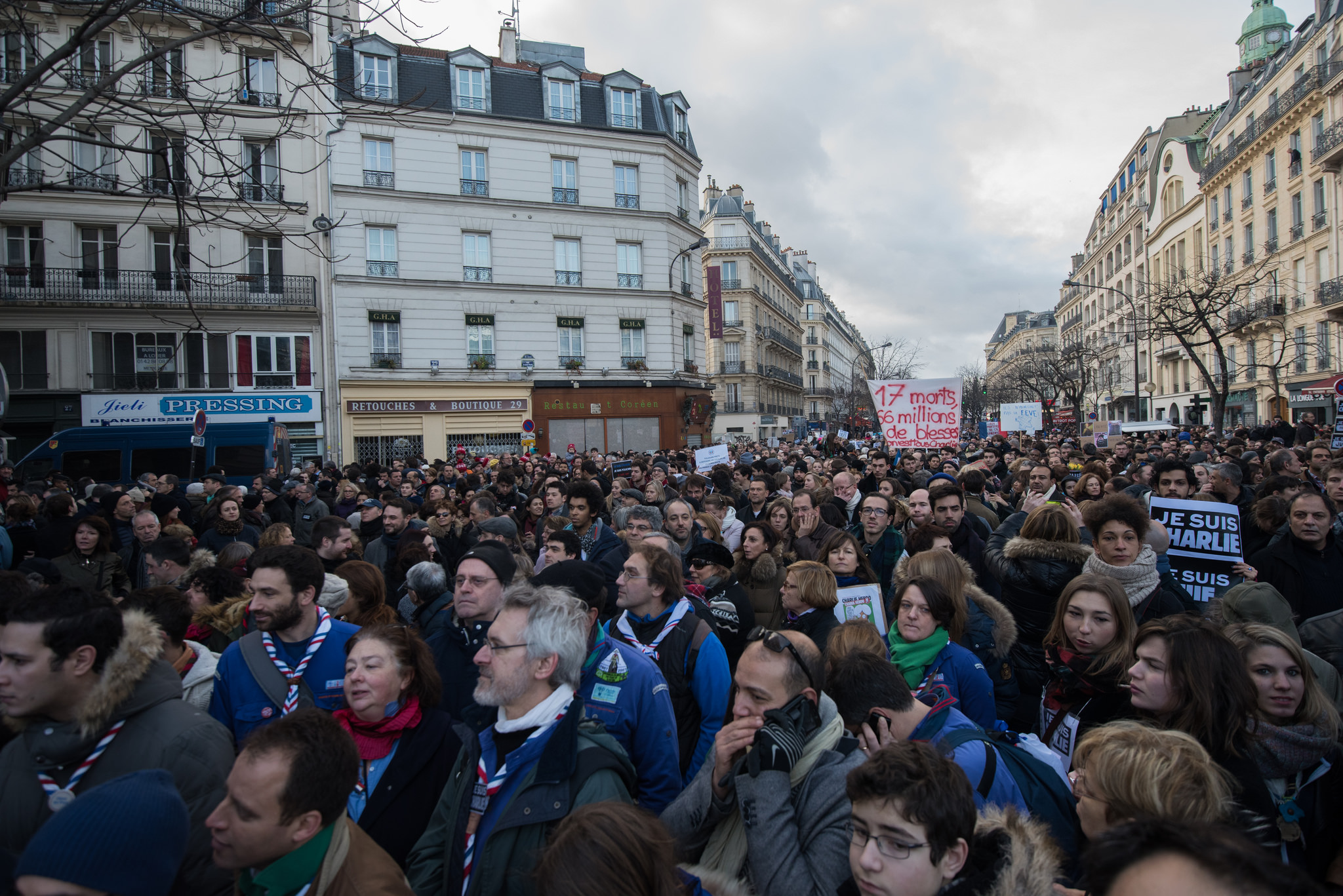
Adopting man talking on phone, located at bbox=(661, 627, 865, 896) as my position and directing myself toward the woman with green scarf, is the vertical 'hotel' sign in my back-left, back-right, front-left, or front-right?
front-left

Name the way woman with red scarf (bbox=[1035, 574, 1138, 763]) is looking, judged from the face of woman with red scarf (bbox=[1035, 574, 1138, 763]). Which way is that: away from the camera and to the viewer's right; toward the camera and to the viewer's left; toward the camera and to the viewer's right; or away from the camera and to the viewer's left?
toward the camera and to the viewer's left

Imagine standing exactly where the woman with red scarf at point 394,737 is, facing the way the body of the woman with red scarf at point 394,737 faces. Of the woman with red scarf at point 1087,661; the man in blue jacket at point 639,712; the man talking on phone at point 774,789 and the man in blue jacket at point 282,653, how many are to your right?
1

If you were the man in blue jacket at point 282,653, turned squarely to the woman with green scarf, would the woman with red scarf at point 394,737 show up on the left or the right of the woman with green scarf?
right

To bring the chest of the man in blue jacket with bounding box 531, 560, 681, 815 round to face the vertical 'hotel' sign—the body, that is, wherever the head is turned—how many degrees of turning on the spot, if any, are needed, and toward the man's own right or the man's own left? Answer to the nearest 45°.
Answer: approximately 135° to the man's own right

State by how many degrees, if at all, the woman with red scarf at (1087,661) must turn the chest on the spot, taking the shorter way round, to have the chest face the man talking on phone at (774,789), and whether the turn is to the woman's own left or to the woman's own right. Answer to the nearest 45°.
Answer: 0° — they already face them

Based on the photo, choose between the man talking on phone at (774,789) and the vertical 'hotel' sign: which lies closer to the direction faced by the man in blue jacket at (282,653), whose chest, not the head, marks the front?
the man talking on phone

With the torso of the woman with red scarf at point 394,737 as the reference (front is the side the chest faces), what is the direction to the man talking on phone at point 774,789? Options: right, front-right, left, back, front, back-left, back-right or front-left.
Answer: left

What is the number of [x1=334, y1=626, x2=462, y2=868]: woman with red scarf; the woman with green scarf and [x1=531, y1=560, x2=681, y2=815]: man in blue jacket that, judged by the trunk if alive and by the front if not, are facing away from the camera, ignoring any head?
0

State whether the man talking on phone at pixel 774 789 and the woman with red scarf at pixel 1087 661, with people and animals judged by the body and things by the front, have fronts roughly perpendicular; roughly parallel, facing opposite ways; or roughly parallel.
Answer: roughly parallel

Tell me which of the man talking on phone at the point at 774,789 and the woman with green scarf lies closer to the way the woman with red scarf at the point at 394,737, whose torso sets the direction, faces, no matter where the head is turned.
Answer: the man talking on phone

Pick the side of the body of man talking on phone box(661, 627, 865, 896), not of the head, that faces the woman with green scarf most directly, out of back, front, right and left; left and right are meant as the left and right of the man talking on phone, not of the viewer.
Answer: back

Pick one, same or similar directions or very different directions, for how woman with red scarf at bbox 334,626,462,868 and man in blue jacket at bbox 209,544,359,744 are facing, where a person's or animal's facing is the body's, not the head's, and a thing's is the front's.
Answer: same or similar directions
